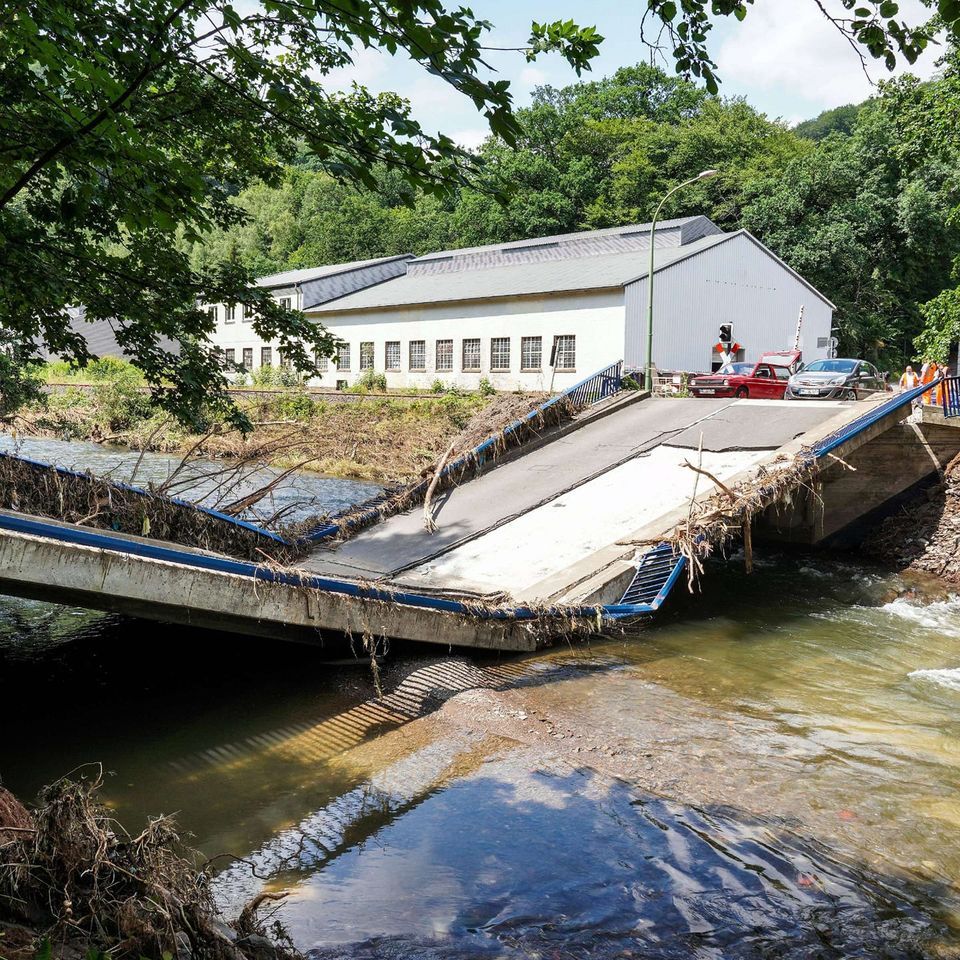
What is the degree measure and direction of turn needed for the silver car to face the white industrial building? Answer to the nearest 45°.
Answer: approximately 90° to its right

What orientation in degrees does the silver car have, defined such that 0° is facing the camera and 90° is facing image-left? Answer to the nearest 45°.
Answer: approximately 45°

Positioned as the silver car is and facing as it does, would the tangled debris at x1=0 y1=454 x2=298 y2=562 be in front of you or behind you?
in front

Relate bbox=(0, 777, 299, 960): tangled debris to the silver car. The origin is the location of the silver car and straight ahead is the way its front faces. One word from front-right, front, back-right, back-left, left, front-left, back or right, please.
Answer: front-left

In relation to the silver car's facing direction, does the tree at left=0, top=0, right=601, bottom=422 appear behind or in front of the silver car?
in front

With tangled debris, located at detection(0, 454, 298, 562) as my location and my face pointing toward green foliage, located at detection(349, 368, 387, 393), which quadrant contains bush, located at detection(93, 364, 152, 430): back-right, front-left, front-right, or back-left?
front-left

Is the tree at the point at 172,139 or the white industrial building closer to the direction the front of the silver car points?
the tree

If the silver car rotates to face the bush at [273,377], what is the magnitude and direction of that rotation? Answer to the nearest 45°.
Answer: approximately 90° to its right

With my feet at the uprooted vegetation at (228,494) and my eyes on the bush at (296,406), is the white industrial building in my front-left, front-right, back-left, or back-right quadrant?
front-right

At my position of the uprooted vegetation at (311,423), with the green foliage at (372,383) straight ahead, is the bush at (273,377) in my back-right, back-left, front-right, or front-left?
front-left

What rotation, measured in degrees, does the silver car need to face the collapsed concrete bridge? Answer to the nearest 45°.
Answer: approximately 45° to its left
